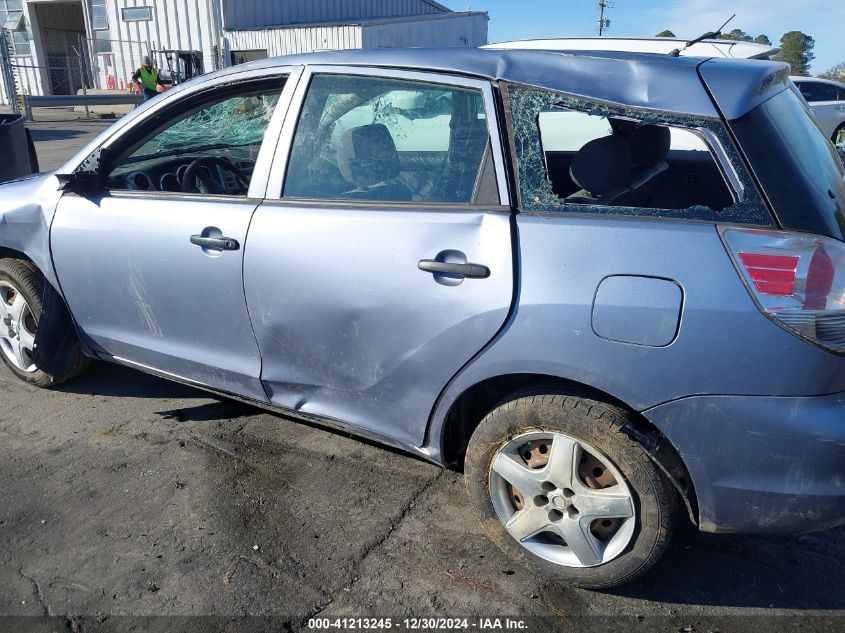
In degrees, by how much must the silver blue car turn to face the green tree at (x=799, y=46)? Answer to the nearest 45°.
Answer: approximately 90° to its right

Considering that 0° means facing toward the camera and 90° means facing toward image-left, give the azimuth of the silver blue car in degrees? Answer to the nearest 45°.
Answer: approximately 135°

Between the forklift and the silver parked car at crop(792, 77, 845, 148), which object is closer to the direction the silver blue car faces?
the forklift

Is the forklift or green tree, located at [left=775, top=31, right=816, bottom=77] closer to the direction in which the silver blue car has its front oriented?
the forklift

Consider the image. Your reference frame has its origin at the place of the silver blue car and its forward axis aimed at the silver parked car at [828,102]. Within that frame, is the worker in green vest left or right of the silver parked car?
left

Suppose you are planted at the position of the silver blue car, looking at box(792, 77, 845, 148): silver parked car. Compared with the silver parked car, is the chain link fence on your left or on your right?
left

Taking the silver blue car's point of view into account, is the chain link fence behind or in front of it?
in front

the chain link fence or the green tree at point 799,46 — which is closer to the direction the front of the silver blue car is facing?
the chain link fence

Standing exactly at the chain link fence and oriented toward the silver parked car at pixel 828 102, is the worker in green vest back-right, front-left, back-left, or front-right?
front-right

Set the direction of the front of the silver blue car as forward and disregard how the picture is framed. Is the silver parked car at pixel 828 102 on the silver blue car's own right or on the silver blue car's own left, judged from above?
on the silver blue car's own right

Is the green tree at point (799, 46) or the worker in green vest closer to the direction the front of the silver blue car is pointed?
the worker in green vest

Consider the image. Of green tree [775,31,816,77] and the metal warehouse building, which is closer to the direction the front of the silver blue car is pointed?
the metal warehouse building

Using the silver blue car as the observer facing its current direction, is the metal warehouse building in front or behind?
in front

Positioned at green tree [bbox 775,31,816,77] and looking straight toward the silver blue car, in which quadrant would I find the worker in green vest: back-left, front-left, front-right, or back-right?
front-right

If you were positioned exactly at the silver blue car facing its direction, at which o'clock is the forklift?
The forklift is roughly at 1 o'clock from the silver blue car.
